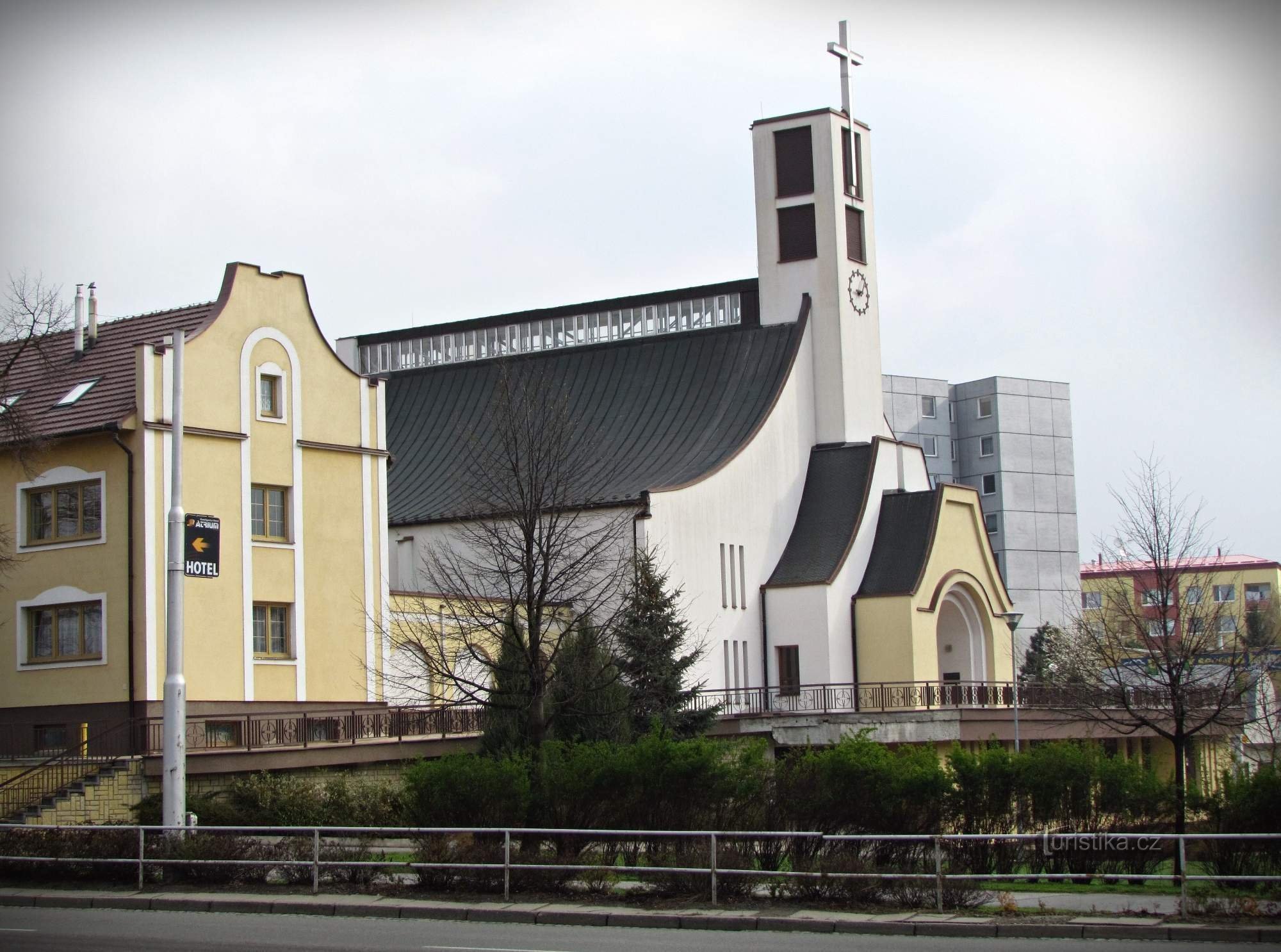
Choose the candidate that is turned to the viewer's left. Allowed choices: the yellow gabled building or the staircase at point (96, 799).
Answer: the staircase

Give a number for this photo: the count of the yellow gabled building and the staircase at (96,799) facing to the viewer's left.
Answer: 1

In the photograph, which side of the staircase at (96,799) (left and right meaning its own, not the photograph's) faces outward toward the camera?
left

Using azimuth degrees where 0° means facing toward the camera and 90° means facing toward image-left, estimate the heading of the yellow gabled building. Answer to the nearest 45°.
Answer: approximately 315°
